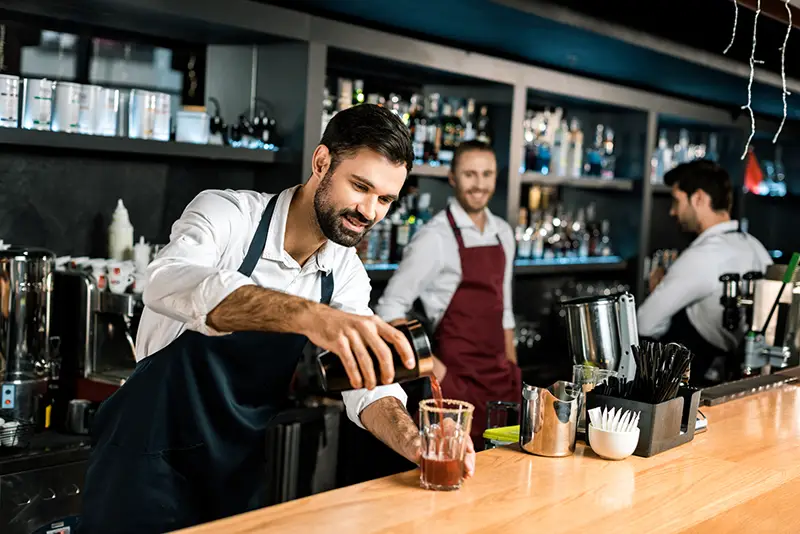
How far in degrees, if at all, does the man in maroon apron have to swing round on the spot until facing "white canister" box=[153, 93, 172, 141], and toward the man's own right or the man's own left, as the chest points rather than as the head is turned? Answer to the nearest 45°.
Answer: approximately 90° to the man's own right

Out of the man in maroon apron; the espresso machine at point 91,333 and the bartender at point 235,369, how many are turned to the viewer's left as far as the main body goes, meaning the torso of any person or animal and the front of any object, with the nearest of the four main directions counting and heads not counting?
0

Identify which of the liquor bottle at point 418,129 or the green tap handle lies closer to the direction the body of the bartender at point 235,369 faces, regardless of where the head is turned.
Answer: the green tap handle

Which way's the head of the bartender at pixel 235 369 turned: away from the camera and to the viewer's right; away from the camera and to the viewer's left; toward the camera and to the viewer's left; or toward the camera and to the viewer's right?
toward the camera and to the viewer's right

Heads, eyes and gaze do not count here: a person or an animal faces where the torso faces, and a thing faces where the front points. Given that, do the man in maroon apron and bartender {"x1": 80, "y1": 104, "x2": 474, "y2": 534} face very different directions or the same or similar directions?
same or similar directions

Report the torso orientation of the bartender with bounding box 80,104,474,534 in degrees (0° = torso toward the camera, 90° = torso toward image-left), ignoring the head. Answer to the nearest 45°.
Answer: approximately 315°

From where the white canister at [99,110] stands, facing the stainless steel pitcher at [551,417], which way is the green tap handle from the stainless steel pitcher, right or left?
left

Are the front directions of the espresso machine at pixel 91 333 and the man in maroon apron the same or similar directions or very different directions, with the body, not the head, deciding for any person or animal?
same or similar directions

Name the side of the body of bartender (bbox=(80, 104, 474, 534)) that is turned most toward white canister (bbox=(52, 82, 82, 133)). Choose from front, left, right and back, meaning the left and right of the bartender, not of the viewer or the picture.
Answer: back

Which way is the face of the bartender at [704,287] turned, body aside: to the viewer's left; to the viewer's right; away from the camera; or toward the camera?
to the viewer's left

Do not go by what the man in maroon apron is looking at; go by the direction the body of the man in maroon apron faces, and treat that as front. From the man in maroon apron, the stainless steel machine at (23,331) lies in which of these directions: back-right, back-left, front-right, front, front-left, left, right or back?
right

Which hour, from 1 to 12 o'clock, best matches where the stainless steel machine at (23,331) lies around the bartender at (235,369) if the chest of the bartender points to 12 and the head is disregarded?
The stainless steel machine is roughly at 6 o'clock from the bartender.
